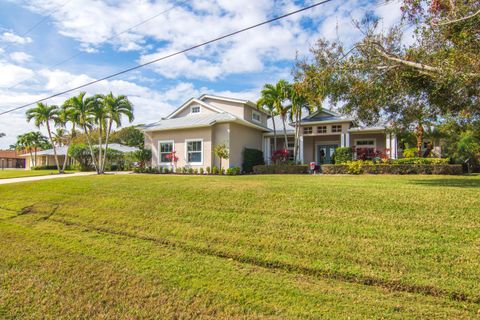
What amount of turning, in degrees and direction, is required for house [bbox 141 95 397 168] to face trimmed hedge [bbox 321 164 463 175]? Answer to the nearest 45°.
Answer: approximately 45° to its left

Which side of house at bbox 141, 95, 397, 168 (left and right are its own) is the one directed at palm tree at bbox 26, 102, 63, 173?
right

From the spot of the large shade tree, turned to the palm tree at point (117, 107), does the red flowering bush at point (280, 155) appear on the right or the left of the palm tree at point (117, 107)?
right

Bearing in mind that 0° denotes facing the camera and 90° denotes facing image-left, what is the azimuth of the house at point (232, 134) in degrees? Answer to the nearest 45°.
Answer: approximately 0°

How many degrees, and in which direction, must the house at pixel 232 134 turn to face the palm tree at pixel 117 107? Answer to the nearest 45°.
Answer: approximately 90° to its right

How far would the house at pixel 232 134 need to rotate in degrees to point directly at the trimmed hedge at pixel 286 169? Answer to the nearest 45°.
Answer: approximately 45° to its left

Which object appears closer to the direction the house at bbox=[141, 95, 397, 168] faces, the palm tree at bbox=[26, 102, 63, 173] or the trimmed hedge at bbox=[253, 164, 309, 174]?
the trimmed hedge

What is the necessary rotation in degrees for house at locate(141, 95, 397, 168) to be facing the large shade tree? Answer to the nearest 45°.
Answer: approximately 45° to its left
